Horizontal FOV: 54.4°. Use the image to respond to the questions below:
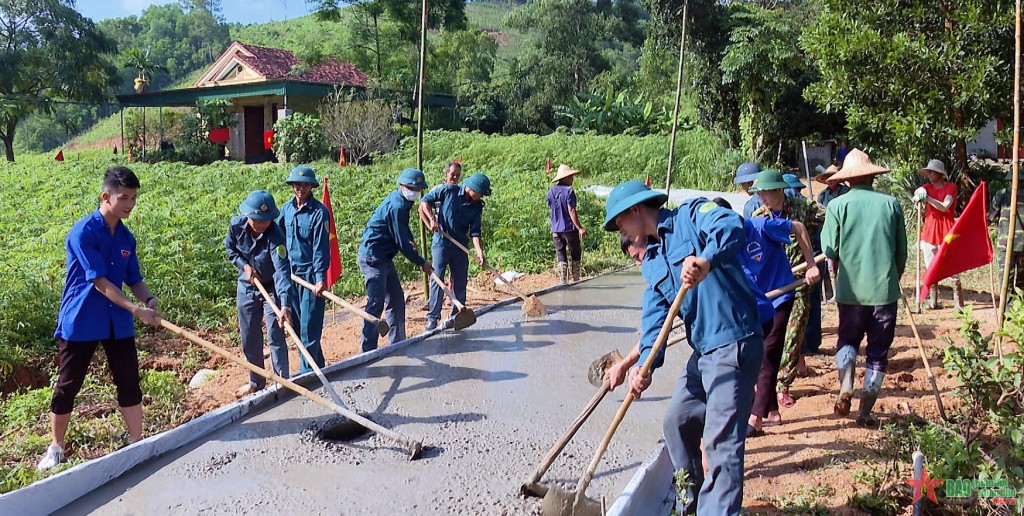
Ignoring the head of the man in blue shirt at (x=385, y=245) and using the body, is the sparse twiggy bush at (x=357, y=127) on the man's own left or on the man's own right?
on the man's own left

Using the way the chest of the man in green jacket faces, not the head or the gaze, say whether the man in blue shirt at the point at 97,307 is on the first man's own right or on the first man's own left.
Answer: on the first man's own left

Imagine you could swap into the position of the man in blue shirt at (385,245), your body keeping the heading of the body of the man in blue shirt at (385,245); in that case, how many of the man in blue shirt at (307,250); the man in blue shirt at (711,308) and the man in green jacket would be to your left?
0

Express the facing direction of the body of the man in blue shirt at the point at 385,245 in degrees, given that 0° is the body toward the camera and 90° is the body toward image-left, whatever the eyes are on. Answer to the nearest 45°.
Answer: approximately 270°

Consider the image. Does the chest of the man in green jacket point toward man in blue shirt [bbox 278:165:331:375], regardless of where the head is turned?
no

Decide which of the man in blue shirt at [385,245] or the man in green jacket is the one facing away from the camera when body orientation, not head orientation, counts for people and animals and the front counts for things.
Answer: the man in green jacket

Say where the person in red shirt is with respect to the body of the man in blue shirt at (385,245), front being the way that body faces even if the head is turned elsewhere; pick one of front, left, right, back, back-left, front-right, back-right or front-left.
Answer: front

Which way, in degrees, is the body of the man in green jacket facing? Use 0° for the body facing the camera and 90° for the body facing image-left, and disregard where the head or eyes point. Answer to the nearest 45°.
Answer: approximately 180°

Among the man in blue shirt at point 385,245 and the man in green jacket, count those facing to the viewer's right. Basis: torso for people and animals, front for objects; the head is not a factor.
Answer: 1

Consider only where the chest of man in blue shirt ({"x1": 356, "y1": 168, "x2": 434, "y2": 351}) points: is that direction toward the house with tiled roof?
no

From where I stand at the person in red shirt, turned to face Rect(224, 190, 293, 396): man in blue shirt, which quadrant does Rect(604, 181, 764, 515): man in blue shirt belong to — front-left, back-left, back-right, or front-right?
front-left

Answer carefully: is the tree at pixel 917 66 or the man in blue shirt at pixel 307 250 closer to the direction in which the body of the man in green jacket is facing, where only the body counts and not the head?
the tree
